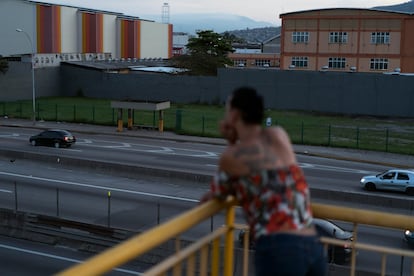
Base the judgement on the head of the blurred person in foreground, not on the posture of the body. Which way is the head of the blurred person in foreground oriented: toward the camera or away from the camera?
away from the camera

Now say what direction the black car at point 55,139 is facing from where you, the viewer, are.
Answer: facing away from the viewer and to the left of the viewer

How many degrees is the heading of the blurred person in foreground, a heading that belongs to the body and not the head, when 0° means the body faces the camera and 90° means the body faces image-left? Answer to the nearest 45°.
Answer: approximately 135°

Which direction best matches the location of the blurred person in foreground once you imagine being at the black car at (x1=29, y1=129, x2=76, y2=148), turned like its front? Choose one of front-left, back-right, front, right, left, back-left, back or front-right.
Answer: back-left

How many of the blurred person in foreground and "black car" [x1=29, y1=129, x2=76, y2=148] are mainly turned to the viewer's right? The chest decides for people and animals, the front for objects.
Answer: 0

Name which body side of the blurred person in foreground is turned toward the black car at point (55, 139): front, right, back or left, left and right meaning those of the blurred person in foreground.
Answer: front

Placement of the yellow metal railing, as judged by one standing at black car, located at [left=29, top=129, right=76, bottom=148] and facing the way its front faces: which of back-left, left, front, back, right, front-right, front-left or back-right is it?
back-left
